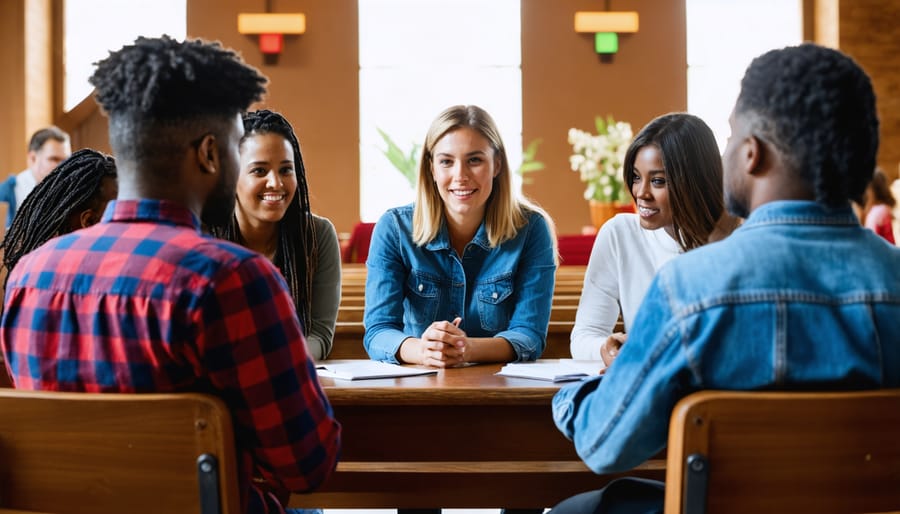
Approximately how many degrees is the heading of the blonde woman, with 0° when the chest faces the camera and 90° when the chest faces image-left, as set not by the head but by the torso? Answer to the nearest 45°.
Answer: approximately 0°

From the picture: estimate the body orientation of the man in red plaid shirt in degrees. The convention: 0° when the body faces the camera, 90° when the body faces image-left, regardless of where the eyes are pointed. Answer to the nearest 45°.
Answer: approximately 225°

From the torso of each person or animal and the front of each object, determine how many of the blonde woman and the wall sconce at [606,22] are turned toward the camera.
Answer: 2

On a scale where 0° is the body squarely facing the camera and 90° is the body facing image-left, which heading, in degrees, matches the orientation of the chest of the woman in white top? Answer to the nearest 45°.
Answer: approximately 45°

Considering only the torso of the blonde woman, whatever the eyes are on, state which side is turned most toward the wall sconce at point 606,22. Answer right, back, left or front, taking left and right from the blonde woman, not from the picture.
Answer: back

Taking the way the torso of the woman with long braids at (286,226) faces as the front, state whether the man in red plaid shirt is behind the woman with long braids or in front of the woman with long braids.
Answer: in front

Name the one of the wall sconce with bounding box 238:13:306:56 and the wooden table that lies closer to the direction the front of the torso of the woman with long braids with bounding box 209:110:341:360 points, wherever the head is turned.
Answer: the wooden table

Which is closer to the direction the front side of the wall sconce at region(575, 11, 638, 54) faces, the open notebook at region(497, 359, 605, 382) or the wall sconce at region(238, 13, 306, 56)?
the open notebook

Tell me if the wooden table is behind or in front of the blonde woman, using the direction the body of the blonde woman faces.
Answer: in front

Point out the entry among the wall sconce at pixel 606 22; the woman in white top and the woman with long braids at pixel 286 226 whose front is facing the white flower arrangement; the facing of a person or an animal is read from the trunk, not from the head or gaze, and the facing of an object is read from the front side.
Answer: the wall sconce

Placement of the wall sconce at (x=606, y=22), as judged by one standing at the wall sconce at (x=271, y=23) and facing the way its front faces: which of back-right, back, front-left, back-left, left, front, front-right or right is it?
left
